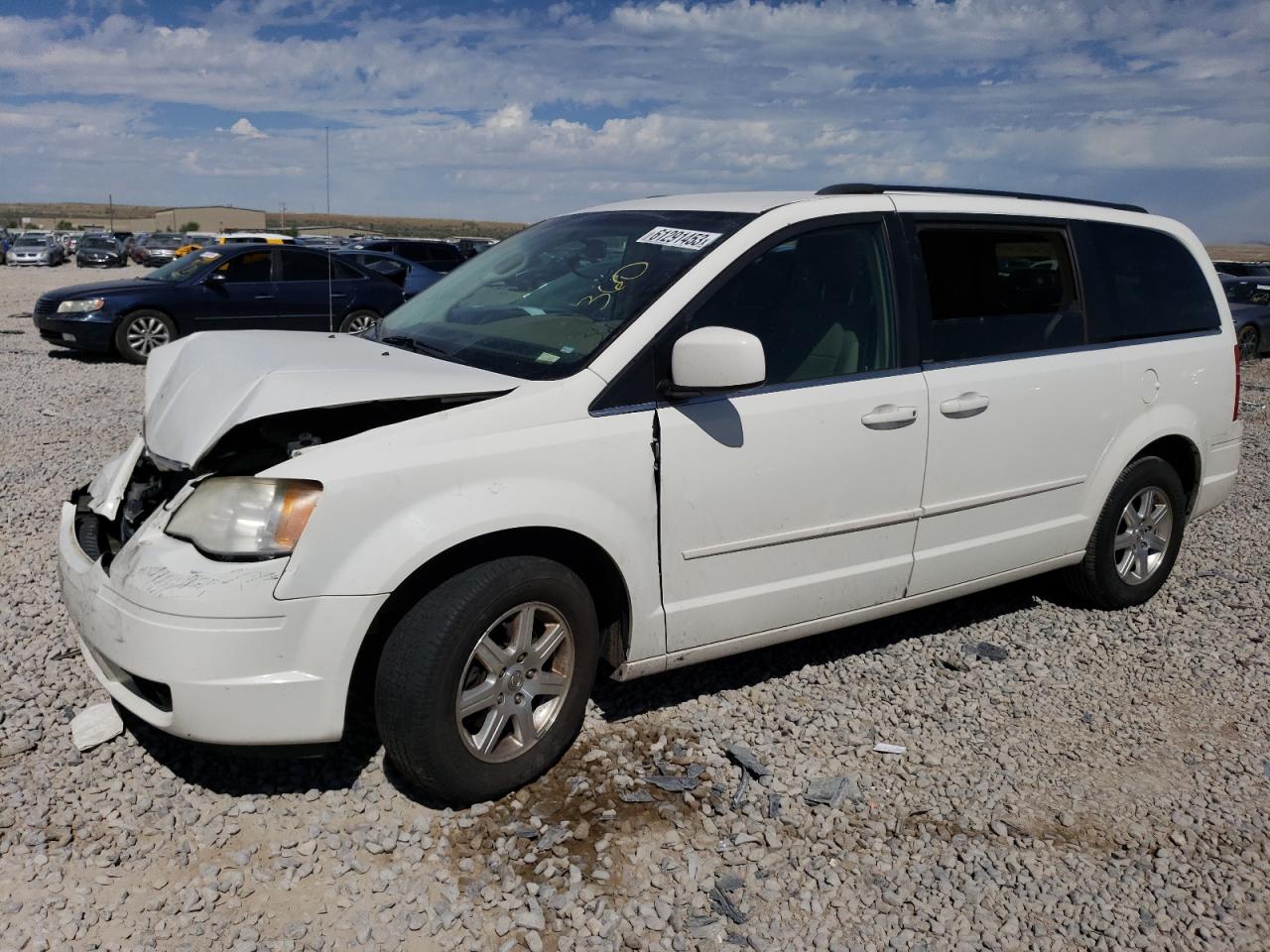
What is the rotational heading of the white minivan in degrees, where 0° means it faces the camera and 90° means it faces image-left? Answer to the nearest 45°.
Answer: approximately 45°

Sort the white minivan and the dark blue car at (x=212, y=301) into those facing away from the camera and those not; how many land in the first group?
0

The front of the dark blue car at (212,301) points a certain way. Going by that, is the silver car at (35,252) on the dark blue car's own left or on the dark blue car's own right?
on the dark blue car's own right
